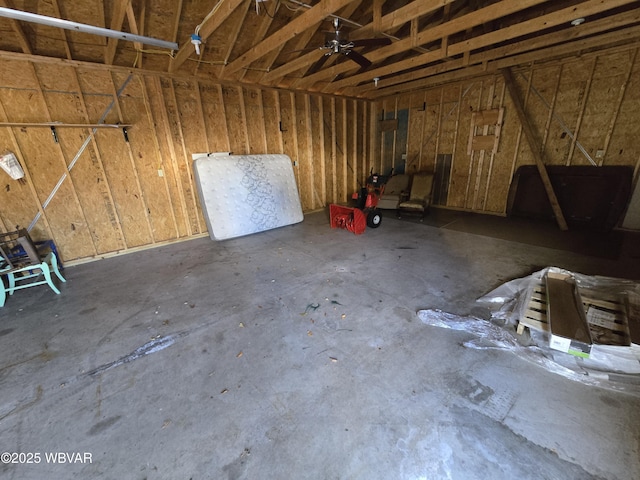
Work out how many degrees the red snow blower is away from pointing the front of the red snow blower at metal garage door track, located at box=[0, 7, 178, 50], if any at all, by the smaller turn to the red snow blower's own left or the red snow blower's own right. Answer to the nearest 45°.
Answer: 0° — it already faces it

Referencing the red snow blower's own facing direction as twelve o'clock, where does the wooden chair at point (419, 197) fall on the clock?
The wooden chair is roughly at 6 o'clock from the red snow blower.

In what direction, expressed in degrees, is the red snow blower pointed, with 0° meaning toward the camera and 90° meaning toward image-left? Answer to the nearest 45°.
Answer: approximately 45°

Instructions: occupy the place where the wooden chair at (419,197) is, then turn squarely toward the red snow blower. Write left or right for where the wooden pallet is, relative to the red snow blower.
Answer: left

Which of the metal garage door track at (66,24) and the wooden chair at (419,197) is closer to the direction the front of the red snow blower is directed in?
the metal garage door track

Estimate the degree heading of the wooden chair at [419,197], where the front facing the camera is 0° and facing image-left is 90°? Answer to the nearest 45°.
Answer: approximately 45°

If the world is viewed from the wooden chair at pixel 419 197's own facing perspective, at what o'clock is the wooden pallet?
The wooden pallet is roughly at 10 o'clock from the wooden chair.

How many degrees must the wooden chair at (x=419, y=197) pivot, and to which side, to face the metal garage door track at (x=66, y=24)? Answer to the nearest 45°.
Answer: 0° — it already faces it
